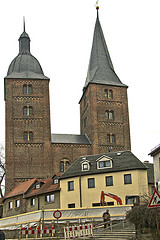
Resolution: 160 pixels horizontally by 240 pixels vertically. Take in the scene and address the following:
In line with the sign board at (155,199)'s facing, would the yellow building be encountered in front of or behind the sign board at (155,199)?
behind

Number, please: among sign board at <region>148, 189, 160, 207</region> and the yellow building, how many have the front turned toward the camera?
2

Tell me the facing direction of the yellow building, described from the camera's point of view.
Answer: facing the viewer

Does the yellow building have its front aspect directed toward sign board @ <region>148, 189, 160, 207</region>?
yes
